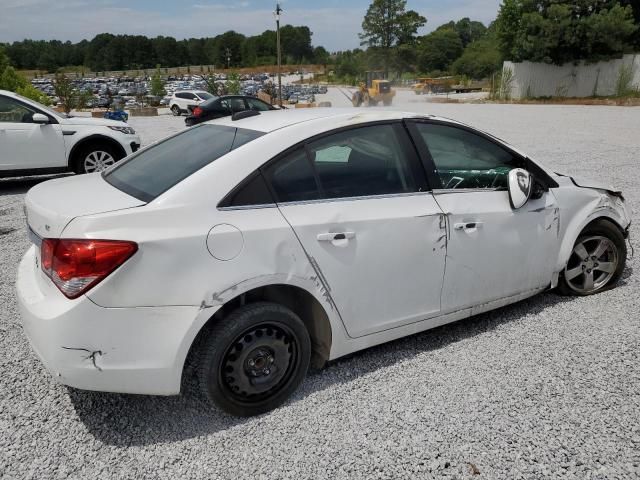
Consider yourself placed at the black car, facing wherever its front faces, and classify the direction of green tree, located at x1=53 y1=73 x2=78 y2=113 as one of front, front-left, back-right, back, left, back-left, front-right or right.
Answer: left

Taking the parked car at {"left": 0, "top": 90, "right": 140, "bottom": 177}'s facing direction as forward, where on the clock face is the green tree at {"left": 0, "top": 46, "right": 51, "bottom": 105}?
The green tree is roughly at 9 o'clock from the parked car.

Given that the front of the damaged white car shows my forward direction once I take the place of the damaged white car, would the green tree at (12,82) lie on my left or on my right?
on my left

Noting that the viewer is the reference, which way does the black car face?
facing away from the viewer and to the right of the viewer

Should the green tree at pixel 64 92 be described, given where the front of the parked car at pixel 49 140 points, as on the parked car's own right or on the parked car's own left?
on the parked car's own left

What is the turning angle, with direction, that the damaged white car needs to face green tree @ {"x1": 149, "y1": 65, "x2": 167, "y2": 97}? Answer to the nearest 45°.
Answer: approximately 45° to its left

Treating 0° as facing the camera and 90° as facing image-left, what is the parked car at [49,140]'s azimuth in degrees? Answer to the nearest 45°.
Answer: approximately 270°

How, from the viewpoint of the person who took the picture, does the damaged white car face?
facing away from the viewer and to the right of the viewer

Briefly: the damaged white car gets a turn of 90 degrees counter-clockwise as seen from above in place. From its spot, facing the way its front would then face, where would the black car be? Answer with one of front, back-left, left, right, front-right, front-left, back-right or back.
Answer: front-right

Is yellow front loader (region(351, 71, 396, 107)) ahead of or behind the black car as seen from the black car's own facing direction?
ahead

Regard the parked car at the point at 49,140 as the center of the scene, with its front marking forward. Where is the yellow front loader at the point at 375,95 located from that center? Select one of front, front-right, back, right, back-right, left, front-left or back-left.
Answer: front-left

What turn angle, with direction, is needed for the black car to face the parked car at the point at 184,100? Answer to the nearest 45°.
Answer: approximately 45° to its left

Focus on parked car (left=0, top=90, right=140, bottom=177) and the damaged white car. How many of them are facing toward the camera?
0

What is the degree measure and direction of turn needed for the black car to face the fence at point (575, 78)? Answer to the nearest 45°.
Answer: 0° — it already faces it
